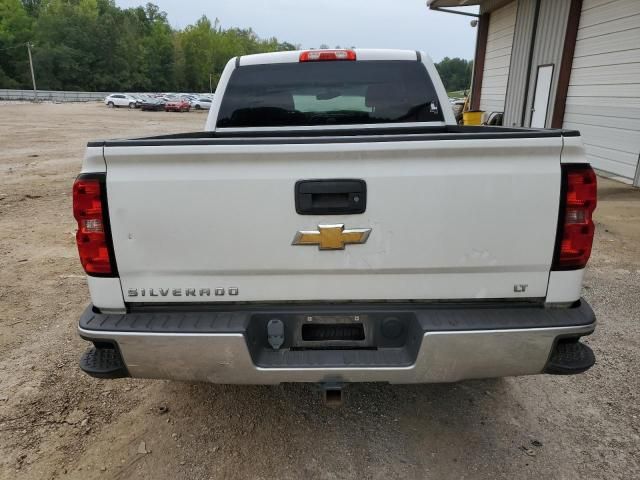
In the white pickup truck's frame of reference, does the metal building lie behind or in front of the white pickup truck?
in front

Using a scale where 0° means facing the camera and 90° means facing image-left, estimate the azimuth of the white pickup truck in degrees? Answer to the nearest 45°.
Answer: approximately 180°
